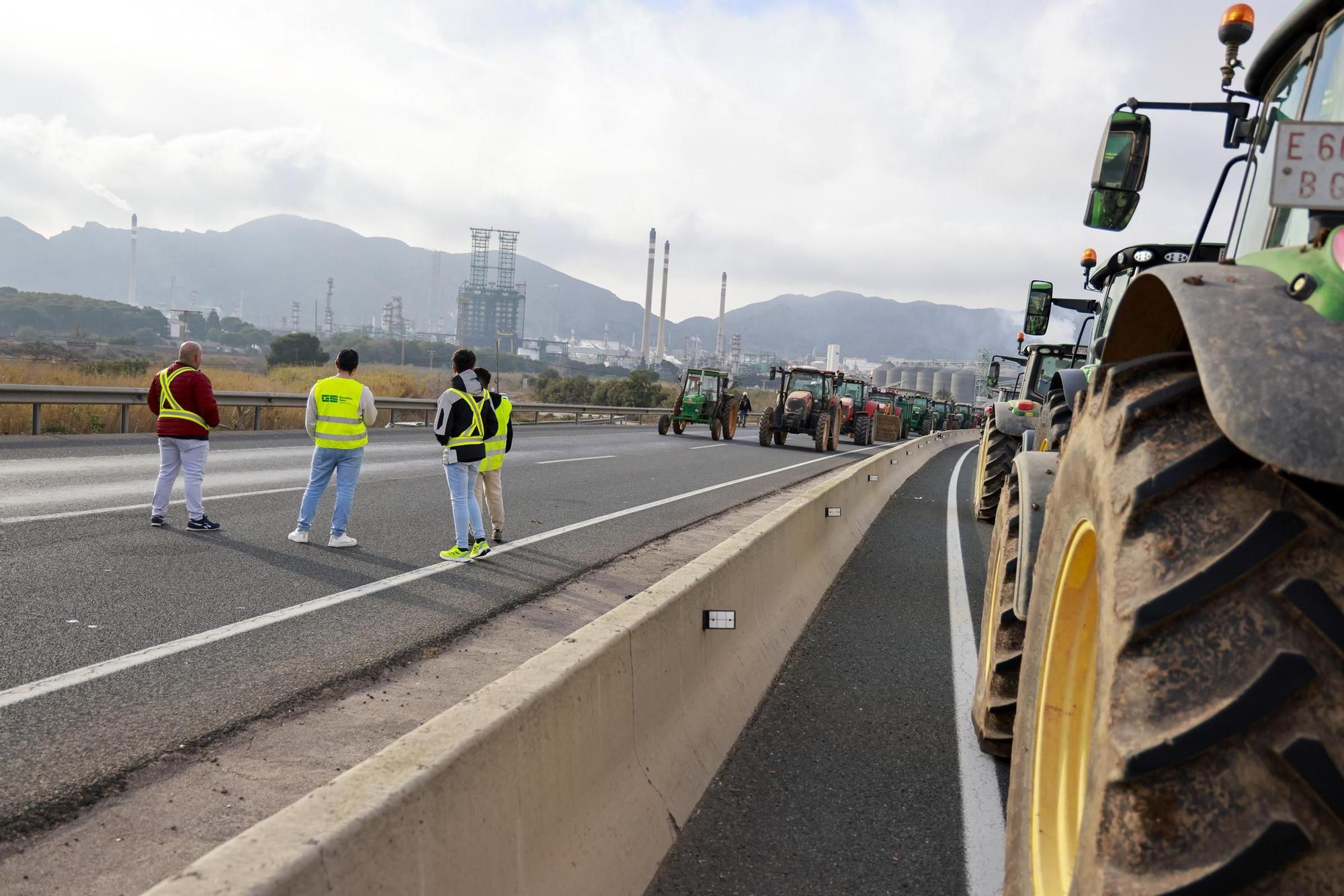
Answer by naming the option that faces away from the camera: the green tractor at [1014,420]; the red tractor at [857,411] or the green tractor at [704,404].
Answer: the green tractor at [1014,420]

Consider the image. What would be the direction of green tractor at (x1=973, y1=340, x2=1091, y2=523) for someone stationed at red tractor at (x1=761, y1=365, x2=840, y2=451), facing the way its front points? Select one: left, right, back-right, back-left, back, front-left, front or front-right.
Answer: front-left

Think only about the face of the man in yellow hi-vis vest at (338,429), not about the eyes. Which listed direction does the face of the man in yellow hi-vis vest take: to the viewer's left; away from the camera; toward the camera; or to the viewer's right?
away from the camera

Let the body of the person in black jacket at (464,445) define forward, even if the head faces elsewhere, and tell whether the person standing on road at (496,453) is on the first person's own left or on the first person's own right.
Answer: on the first person's own right

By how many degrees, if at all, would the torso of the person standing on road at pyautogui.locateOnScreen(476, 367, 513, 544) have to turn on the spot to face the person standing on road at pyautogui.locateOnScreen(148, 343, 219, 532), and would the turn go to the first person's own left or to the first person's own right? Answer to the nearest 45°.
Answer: approximately 45° to the first person's own left

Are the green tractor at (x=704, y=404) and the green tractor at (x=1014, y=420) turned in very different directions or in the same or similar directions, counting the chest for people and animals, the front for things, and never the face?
very different directions

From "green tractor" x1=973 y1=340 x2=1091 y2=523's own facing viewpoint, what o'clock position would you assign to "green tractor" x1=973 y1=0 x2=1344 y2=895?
"green tractor" x1=973 y1=0 x2=1344 y2=895 is roughly at 6 o'clock from "green tractor" x1=973 y1=340 x2=1091 y2=523.

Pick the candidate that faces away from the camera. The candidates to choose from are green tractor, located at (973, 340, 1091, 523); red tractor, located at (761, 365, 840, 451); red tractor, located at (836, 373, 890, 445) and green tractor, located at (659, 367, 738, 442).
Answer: green tractor, located at (973, 340, 1091, 523)

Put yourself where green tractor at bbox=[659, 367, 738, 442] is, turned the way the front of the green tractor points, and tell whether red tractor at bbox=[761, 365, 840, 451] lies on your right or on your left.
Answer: on your left

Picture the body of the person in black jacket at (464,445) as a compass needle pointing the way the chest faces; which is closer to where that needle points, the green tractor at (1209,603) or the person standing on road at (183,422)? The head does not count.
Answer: the person standing on road

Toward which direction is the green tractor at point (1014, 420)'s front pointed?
away from the camera

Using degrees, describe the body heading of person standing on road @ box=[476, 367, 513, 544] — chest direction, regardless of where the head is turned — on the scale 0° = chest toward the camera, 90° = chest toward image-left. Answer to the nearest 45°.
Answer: approximately 135°

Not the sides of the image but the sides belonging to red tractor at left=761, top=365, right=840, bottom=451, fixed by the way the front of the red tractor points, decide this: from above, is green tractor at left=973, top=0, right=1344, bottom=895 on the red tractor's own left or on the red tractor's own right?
on the red tractor's own left
